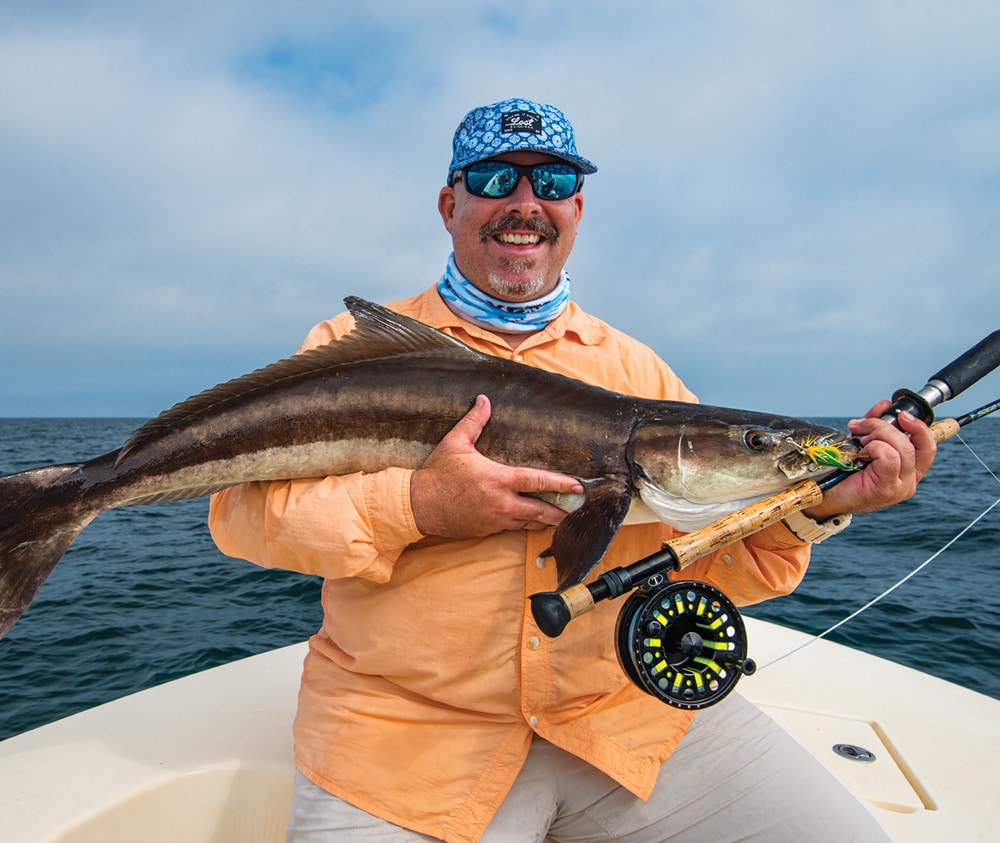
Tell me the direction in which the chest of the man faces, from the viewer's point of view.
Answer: toward the camera
